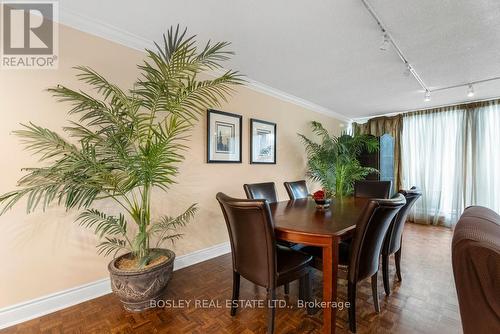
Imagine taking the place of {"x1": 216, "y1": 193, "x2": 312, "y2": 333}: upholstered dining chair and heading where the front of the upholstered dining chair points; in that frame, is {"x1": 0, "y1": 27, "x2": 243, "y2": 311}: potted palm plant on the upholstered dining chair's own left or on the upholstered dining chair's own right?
on the upholstered dining chair's own left

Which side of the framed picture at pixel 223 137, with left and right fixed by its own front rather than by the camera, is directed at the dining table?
front

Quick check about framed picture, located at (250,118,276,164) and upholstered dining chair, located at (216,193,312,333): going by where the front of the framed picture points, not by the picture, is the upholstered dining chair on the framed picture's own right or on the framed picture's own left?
on the framed picture's own right

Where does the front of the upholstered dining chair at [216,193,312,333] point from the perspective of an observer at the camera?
facing away from the viewer and to the right of the viewer

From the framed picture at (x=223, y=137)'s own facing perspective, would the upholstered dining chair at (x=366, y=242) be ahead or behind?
ahead

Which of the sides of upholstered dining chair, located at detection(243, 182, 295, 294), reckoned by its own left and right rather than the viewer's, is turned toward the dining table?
front

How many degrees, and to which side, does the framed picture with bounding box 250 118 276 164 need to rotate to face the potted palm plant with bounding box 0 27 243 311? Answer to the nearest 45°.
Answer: approximately 90° to its right

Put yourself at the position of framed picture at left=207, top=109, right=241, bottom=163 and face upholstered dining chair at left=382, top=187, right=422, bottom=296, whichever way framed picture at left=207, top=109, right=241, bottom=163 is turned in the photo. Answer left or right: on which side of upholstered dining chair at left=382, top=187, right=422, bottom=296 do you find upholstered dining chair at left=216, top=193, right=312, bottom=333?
right

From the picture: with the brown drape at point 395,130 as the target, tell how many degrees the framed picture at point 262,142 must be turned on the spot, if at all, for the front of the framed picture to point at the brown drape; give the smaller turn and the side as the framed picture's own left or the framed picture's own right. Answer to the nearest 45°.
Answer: approximately 90° to the framed picture's own left
